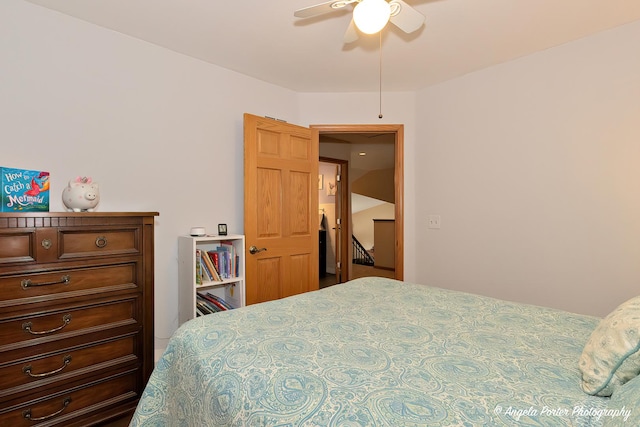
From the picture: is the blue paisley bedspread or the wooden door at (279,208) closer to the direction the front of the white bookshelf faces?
the blue paisley bedspread

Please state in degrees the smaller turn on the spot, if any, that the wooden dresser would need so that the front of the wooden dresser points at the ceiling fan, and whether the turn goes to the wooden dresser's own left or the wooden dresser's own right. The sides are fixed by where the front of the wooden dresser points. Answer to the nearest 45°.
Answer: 0° — it already faces it

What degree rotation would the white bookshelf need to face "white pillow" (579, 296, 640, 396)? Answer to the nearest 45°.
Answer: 0° — it already faces it

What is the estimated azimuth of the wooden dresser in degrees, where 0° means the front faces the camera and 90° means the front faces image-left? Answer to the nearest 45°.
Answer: approximately 315°

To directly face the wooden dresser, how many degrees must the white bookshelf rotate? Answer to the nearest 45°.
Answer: approximately 90° to its right

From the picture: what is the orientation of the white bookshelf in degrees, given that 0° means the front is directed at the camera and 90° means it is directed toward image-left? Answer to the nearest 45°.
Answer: approximately 315°

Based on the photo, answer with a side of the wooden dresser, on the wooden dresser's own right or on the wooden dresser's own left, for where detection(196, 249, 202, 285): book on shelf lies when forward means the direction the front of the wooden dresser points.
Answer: on the wooden dresser's own left

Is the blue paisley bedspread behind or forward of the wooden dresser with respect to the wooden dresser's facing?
forward
